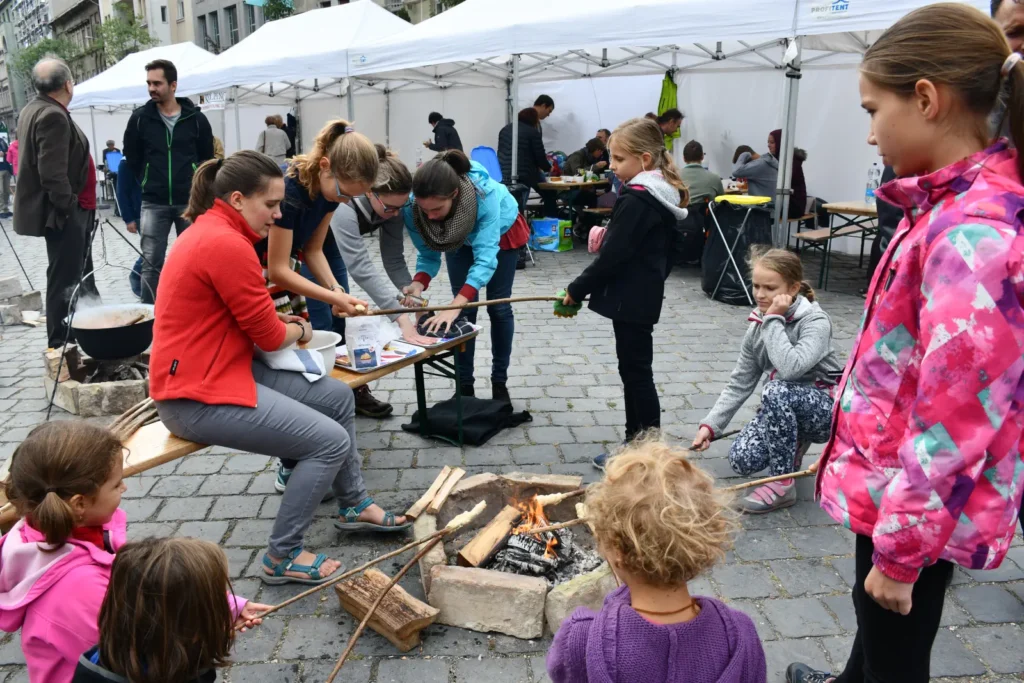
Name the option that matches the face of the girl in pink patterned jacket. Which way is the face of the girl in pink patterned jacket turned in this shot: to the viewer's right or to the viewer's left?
to the viewer's left

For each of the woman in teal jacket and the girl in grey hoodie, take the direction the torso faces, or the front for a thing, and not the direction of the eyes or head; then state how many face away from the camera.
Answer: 0

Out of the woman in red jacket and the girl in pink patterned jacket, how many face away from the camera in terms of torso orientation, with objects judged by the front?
0

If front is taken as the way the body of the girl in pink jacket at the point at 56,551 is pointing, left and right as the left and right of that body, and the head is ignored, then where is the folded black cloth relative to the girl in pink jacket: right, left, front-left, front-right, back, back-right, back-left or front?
front

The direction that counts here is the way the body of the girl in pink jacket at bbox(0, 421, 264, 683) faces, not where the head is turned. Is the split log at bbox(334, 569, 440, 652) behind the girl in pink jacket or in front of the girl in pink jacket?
in front

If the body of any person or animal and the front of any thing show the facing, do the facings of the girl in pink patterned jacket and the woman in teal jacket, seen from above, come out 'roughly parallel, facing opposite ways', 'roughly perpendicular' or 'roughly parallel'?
roughly perpendicular

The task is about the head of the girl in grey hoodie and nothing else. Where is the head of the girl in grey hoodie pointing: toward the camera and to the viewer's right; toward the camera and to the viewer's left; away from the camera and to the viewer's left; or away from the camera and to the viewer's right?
toward the camera and to the viewer's left

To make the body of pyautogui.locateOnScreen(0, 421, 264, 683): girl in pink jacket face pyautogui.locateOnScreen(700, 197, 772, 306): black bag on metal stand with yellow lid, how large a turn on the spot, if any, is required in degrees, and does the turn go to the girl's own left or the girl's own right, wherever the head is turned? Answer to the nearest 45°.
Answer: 0° — they already face it

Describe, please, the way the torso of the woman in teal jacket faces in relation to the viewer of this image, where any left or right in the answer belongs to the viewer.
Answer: facing the viewer and to the left of the viewer

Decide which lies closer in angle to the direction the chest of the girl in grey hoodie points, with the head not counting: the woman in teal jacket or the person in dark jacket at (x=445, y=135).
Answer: the woman in teal jacket

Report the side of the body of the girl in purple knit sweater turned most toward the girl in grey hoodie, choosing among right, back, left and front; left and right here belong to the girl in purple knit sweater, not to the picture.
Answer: front

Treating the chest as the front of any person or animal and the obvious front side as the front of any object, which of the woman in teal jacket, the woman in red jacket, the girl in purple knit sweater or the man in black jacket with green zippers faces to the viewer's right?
the woman in red jacket

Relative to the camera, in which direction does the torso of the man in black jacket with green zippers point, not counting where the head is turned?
toward the camera

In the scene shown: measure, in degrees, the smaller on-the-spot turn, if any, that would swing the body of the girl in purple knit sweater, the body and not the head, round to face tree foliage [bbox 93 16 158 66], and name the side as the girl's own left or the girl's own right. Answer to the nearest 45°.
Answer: approximately 45° to the girl's own left

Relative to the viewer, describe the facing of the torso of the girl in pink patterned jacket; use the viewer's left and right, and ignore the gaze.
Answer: facing to the left of the viewer

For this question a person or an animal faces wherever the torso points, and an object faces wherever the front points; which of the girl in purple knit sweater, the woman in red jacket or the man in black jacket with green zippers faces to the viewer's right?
the woman in red jacket
